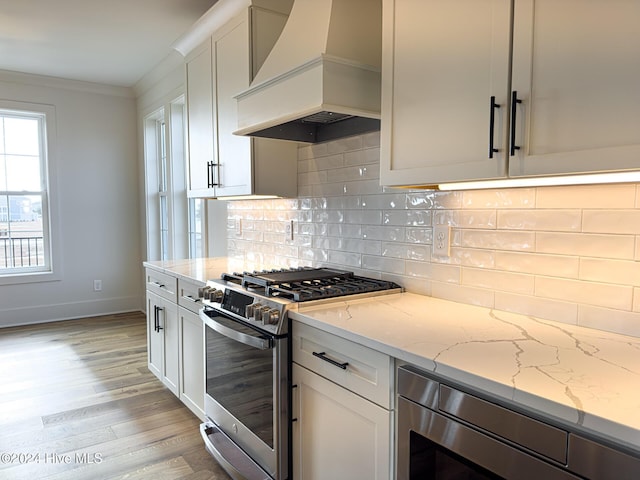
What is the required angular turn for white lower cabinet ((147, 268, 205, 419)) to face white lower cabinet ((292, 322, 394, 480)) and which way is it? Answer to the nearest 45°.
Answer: approximately 45° to its left

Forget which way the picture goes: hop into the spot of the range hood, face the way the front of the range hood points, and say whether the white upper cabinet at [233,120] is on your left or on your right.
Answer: on your right

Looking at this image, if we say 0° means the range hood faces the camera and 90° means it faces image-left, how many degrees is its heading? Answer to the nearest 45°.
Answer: approximately 45°

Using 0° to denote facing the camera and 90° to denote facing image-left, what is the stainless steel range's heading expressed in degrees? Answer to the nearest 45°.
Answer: approximately 45°

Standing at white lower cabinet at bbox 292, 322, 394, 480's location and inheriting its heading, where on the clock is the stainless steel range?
The stainless steel range is roughly at 3 o'clock from the white lower cabinet.

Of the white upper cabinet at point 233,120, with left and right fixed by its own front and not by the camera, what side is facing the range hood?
left

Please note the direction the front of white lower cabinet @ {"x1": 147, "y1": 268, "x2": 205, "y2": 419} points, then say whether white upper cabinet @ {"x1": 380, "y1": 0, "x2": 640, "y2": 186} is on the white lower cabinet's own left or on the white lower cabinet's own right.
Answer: on the white lower cabinet's own left

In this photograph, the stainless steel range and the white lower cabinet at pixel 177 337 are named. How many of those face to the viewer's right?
0

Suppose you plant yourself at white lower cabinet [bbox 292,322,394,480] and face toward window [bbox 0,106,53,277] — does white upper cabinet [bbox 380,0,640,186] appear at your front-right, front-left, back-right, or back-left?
back-right
